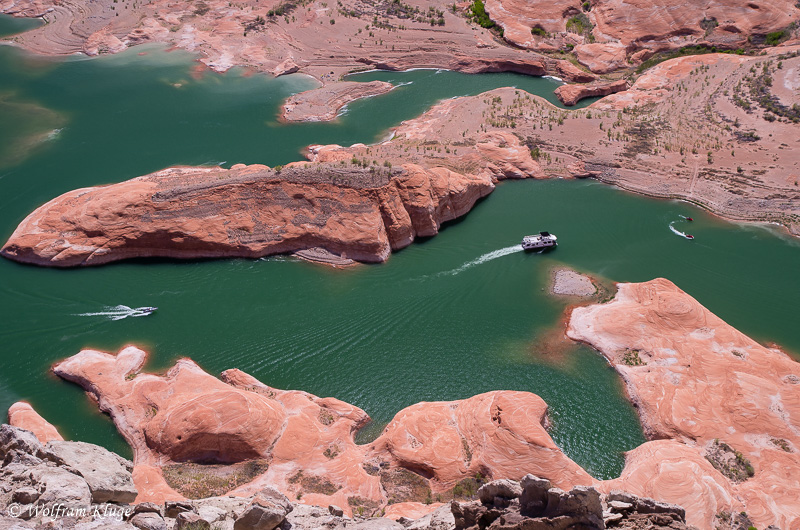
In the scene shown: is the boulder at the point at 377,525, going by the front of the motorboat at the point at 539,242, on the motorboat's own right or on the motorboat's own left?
on the motorboat's own right

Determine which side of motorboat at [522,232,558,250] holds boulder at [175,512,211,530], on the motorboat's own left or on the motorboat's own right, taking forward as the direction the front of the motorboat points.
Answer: on the motorboat's own right

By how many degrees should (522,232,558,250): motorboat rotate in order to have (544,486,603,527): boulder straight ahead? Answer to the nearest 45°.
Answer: approximately 90° to its right

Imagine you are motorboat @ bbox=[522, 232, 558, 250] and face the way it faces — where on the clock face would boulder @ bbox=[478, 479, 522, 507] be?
The boulder is roughly at 3 o'clock from the motorboat.

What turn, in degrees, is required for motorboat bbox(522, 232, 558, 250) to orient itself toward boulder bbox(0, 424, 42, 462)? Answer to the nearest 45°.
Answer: approximately 135° to its right

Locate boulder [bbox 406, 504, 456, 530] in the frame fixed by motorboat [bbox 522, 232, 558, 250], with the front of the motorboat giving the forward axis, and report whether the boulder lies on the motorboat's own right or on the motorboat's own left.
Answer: on the motorboat's own right

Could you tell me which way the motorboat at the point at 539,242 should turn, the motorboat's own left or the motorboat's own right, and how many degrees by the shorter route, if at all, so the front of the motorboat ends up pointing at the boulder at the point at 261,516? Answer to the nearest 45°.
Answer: approximately 90° to the motorboat's own right

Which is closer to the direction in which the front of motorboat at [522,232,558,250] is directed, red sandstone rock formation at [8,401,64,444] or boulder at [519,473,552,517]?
the boulder

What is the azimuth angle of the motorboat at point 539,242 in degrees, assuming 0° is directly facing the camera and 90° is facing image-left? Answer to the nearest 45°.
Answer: approximately 270°

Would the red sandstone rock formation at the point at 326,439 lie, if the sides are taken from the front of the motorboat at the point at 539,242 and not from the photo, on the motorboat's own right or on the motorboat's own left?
on the motorboat's own right

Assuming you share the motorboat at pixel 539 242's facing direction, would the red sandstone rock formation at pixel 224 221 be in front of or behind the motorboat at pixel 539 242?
behind
